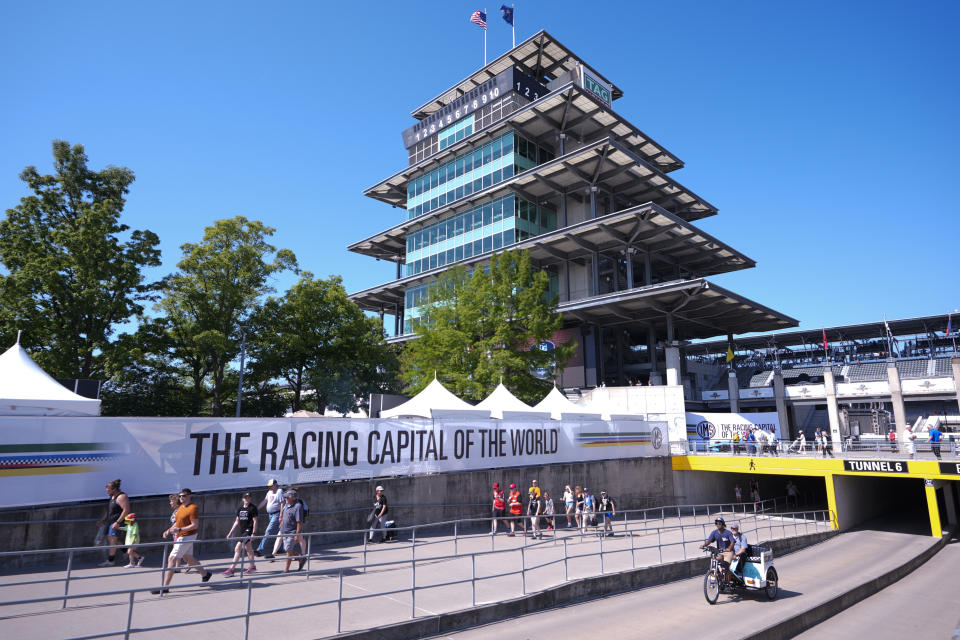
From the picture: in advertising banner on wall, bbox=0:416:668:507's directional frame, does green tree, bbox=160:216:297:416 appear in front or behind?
behind

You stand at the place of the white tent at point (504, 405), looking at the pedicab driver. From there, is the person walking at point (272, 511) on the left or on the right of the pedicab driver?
right

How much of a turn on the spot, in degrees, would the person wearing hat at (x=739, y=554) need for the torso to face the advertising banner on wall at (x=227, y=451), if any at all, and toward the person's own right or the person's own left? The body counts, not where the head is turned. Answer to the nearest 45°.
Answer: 0° — they already face it

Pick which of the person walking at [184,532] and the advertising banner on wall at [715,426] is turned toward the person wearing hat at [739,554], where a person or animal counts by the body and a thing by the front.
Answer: the advertising banner on wall

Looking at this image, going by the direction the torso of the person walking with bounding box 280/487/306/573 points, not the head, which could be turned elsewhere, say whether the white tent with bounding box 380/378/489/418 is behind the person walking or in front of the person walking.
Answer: behind

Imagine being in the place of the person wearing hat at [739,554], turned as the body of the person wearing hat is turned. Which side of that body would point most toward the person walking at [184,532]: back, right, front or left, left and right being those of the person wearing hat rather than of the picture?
front

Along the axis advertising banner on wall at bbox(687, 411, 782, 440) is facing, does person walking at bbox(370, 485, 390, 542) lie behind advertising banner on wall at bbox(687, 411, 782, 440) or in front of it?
in front

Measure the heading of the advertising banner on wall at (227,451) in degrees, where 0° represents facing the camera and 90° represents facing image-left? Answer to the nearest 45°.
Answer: approximately 315°
